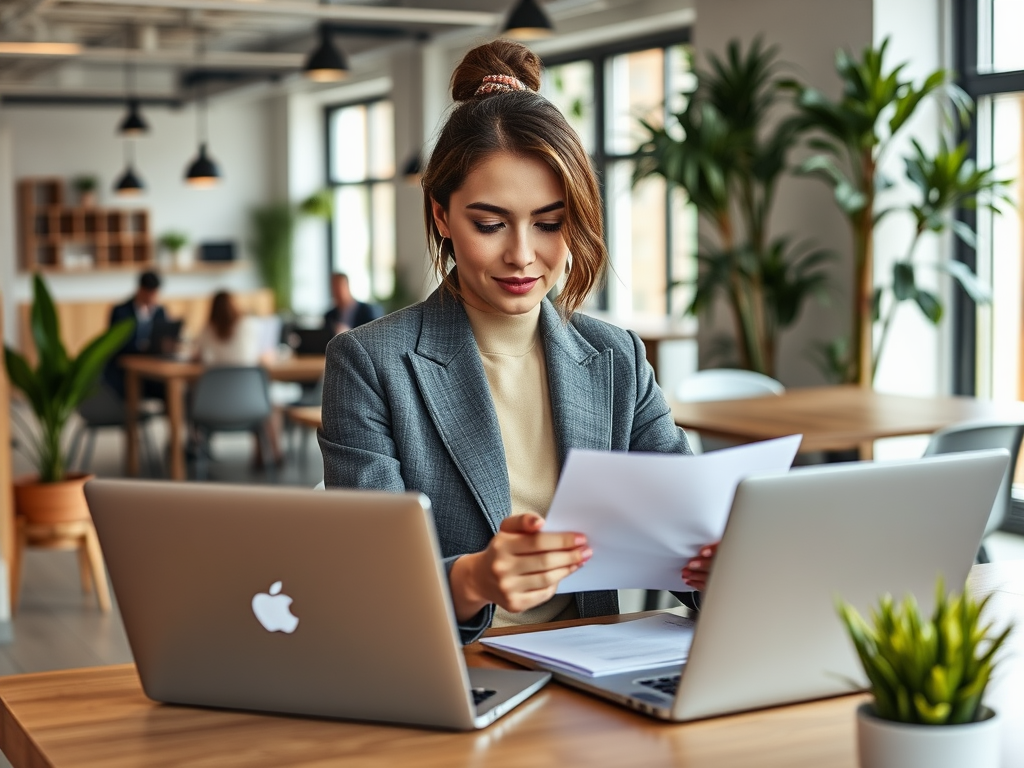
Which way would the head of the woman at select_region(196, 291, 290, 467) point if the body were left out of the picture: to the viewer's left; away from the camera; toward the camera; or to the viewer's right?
away from the camera

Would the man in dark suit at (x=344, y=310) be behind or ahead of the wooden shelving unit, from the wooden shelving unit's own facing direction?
ahead

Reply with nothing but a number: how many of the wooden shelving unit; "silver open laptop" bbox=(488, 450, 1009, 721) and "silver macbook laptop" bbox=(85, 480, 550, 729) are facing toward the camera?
1

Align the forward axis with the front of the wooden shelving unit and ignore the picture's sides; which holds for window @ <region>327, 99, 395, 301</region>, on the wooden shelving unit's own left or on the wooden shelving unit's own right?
on the wooden shelving unit's own left

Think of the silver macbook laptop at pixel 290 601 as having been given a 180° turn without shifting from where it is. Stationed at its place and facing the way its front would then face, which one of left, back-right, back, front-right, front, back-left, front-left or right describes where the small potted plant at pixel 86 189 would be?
back-right

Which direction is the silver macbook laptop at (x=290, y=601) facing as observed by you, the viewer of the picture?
facing away from the viewer and to the right of the viewer

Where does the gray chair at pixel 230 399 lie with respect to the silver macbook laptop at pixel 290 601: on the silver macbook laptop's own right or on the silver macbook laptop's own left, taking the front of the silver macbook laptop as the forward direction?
on the silver macbook laptop's own left

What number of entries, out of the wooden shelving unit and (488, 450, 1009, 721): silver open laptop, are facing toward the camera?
1

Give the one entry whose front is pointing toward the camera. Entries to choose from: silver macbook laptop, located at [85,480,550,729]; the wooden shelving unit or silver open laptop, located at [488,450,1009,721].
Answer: the wooden shelving unit

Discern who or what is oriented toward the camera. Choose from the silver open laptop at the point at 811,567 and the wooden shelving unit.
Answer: the wooden shelving unit

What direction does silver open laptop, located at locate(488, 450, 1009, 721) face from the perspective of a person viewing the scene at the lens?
facing away from the viewer and to the left of the viewer

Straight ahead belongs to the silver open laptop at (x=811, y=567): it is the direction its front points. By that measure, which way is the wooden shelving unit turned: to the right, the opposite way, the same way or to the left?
the opposite way

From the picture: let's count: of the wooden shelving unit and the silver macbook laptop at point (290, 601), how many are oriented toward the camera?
1

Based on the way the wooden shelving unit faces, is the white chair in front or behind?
in front

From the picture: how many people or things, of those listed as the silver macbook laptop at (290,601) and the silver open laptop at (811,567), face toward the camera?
0

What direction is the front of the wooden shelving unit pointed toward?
toward the camera

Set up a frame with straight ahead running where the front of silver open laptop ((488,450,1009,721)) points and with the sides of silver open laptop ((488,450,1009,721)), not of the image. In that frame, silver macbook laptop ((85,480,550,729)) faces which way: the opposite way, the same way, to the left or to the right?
to the right
